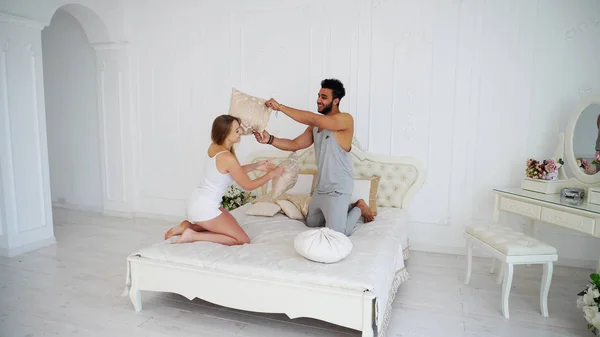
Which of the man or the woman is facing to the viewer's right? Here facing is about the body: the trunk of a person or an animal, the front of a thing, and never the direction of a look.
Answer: the woman

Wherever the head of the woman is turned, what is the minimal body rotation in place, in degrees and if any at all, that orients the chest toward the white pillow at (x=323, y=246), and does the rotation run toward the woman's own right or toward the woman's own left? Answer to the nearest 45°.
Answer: approximately 45° to the woman's own right

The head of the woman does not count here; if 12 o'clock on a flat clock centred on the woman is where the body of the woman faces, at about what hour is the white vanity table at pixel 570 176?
The white vanity table is roughly at 12 o'clock from the woman.

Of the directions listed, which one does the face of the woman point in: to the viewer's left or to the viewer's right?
to the viewer's right

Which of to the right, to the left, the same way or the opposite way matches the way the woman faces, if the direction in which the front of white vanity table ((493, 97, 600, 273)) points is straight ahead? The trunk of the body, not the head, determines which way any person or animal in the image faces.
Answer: the opposite way

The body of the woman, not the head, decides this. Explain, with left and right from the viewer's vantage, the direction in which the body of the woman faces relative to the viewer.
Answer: facing to the right of the viewer

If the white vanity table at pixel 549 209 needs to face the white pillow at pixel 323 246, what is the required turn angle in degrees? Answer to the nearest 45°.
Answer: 0° — it already faces it

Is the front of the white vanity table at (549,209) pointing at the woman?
yes

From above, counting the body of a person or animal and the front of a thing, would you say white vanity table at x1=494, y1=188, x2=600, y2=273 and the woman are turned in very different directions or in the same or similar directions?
very different directions

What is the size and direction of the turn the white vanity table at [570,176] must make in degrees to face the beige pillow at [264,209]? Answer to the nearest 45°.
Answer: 0° — it already faces it

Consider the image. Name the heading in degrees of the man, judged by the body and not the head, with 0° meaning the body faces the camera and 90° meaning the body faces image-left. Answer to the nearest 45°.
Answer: approximately 45°

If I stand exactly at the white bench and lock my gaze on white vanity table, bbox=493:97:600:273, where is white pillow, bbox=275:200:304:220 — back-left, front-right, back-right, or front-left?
back-left
